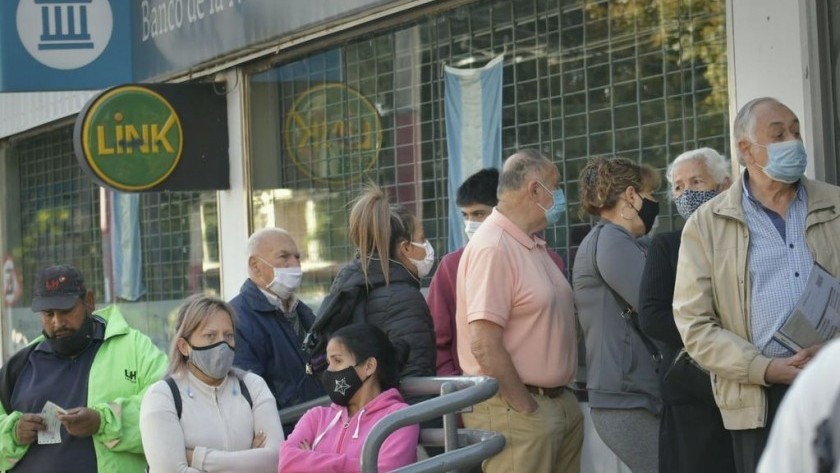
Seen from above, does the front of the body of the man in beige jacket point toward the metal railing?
no

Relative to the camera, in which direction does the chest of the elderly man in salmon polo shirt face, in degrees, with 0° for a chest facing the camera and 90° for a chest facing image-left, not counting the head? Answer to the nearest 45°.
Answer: approximately 270°

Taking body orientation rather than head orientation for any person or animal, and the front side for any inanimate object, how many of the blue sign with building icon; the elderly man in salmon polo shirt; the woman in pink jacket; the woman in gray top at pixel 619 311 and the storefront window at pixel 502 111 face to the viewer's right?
2

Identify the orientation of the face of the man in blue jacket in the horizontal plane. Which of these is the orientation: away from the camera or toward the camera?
toward the camera

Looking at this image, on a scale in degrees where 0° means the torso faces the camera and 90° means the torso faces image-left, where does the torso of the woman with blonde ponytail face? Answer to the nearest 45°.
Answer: approximately 225°

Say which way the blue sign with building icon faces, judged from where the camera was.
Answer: facing the viewer

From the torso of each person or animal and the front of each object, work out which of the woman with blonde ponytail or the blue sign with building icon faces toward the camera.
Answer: the blue sign with building icon

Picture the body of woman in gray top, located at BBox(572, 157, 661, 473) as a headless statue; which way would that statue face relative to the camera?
to the viewer's right

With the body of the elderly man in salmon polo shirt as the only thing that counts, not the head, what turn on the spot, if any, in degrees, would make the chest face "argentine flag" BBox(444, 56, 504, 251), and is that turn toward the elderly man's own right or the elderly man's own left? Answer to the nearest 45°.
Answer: approximately 90° to the elderly man's own left

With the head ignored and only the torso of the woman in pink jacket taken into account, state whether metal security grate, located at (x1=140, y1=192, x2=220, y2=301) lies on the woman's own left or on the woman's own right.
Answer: on the woman's own right
